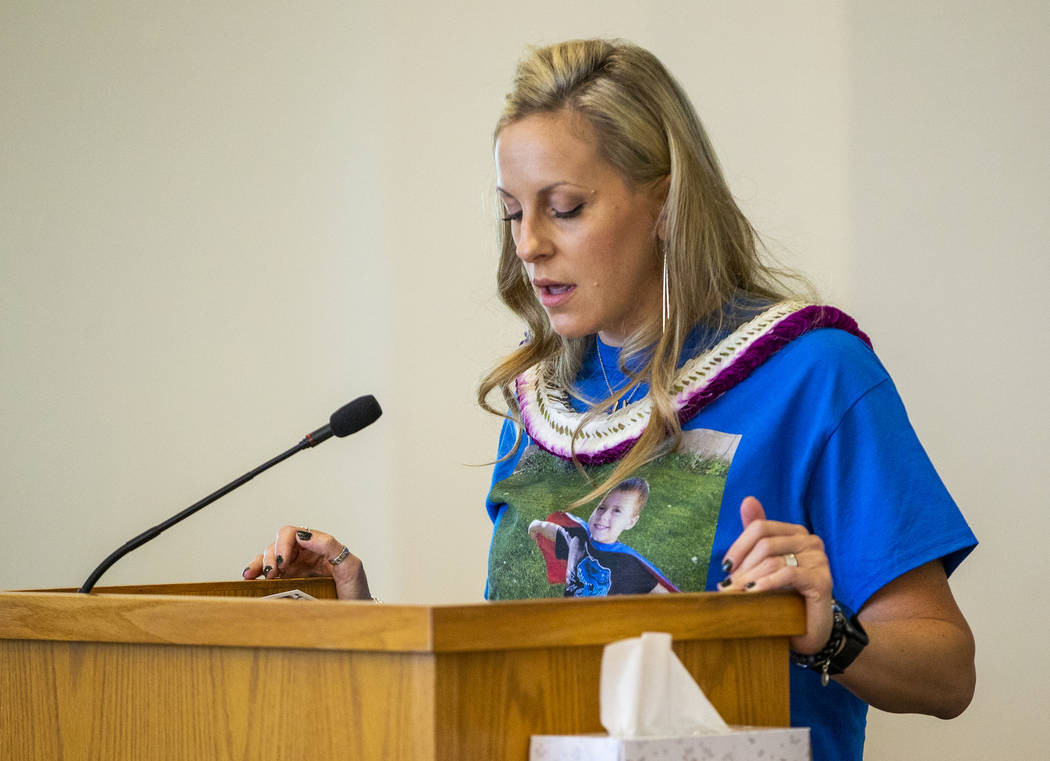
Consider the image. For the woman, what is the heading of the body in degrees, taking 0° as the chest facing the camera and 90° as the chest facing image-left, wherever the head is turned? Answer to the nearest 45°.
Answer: approximately 45°

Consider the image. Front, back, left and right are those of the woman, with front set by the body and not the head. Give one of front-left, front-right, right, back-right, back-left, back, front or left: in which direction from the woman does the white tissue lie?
front-left

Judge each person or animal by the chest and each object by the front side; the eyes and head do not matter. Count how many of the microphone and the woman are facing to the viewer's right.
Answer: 1

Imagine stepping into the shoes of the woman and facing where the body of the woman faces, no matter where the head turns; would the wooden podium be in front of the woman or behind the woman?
in front

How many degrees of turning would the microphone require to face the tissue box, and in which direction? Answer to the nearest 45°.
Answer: approximately 90° to its right

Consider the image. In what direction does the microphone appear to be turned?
to the viewer's right
